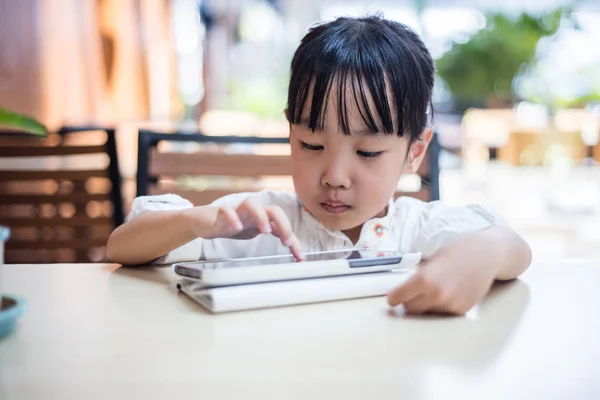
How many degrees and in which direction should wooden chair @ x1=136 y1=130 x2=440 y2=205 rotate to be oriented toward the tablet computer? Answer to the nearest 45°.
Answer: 0° — it already faces it

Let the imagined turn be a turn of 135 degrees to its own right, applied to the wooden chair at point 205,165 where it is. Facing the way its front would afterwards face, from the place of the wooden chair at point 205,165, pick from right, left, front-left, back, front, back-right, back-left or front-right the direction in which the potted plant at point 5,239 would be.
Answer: back-left

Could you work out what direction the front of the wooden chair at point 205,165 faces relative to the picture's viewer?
facing the viewer

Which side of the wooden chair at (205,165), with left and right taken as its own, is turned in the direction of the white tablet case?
front
